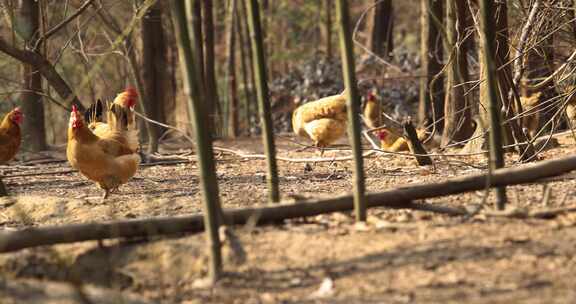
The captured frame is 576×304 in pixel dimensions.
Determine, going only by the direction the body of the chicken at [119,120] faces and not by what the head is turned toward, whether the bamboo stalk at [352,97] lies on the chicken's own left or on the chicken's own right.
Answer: on the chicken's own right

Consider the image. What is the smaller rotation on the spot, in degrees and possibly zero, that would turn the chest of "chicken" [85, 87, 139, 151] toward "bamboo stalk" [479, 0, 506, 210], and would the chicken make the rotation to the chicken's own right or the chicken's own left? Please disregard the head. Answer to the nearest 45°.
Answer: approximately 45° to the chicken's own right

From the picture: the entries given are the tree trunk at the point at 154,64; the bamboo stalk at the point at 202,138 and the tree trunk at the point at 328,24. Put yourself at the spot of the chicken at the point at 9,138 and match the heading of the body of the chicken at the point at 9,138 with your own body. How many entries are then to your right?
1

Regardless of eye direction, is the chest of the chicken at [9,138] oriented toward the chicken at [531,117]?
yes

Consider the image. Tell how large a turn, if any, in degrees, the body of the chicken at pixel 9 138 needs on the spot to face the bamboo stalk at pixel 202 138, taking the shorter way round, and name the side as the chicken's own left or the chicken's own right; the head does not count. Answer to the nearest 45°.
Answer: approximately 90° to the chicken's own right

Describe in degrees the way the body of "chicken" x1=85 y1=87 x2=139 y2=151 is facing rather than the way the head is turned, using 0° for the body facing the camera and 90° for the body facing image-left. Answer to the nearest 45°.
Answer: approximately 270°

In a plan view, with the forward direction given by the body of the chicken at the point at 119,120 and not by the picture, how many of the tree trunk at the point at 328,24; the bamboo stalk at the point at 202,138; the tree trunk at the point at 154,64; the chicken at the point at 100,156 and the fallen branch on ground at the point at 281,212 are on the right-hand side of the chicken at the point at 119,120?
3

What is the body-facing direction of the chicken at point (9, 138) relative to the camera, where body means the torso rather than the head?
to the viewer's right

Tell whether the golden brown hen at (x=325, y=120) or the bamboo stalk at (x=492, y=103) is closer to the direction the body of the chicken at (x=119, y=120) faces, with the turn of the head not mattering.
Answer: the golden brown hen

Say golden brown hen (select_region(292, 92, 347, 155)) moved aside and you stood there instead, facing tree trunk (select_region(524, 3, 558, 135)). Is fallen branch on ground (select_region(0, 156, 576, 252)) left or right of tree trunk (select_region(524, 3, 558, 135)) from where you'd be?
right

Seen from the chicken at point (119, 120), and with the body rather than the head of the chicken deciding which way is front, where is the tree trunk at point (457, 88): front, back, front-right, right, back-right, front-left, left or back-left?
front

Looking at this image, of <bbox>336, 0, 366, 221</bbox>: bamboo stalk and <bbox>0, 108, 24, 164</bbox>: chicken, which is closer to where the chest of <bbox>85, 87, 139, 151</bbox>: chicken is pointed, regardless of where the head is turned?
the bamboo stalk

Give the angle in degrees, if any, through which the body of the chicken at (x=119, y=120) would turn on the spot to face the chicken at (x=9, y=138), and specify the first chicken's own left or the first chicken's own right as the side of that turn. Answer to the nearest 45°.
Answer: approximately 180°
